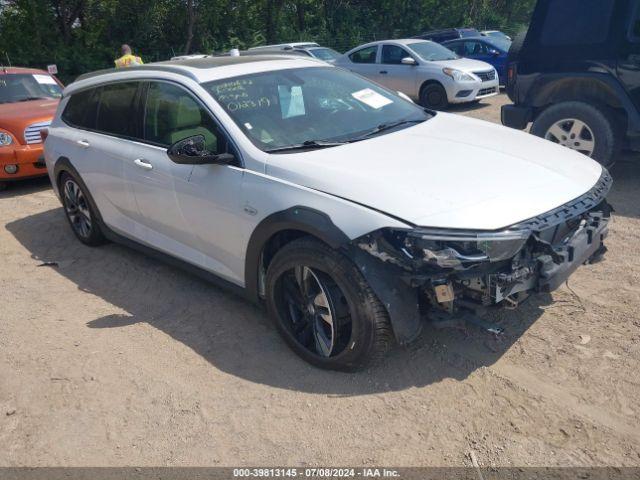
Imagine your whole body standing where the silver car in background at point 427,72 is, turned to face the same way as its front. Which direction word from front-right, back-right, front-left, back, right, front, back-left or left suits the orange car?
right

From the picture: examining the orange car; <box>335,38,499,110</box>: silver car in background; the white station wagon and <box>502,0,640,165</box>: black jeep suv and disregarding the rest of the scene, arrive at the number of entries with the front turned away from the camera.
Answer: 0

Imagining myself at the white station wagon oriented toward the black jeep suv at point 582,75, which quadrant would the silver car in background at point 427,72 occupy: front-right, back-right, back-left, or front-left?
front-left

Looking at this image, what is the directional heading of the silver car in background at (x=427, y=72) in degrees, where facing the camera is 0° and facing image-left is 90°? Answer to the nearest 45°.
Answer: approximately 315°

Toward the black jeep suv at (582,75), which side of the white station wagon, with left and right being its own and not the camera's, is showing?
left

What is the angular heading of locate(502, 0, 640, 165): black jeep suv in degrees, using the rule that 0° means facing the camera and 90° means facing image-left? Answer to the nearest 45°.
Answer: approximately 270°

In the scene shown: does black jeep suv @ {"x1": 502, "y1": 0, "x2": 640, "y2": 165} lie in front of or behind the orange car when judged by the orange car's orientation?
in front

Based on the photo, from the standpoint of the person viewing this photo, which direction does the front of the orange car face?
facing the viewer and to the right of the viewer

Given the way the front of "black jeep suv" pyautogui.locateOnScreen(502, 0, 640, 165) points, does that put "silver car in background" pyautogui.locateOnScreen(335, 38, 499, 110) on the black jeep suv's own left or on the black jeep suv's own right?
on the black jeep suv's own left

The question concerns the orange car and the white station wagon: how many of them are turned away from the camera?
0

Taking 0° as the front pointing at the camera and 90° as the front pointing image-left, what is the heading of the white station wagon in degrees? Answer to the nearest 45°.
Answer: approximately 315°

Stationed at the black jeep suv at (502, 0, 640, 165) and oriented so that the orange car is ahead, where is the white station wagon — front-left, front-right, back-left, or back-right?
front-left

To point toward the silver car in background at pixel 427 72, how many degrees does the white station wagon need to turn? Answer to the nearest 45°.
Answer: approximately 135° to its left

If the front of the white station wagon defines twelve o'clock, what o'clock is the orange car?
The orange car is roughly at 6 o'clock from the white station wagon.
